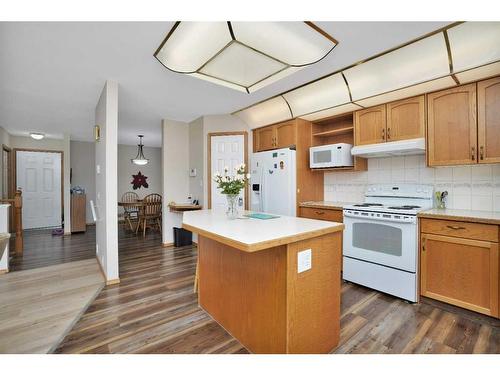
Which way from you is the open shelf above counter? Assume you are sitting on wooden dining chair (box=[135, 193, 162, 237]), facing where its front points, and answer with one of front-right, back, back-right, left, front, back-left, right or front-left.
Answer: back

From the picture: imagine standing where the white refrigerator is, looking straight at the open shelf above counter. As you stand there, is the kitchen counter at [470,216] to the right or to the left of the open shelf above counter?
right

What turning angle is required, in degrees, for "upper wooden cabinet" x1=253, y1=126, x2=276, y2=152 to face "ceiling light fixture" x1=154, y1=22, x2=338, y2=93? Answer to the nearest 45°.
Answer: approximately 45° to its left

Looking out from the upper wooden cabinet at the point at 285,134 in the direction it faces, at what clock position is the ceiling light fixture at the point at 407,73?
The ceiling light fixture is roughly at 9 o'clock from the upper wooden cabinet.

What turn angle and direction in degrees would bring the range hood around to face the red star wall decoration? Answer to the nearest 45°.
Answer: approximately 45° to its right

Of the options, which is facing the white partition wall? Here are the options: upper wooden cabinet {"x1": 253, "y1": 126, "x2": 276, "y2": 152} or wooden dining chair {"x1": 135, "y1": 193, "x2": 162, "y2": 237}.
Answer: the upper wooden cabinet

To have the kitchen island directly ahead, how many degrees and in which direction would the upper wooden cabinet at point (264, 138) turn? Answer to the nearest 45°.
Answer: approximately 45° to its left

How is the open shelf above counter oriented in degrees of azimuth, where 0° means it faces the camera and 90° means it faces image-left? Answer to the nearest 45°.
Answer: approximately 45°

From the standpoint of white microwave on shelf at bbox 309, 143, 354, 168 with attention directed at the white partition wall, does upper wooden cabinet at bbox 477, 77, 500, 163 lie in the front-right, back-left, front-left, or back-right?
back-left

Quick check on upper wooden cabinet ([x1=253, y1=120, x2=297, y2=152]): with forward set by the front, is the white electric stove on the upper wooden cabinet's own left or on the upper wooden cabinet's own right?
on the upper wooden cabinet's own left

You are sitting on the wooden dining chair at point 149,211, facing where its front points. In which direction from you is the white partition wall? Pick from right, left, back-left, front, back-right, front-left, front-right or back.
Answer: back-left

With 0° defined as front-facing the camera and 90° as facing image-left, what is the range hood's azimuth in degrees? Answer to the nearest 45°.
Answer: approximately 45°

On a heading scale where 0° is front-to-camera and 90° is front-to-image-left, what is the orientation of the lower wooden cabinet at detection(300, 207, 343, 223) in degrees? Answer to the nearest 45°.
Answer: approximately 45°

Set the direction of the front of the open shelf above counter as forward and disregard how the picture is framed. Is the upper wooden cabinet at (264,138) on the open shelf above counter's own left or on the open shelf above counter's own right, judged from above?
on the open shelf above counter's own right
